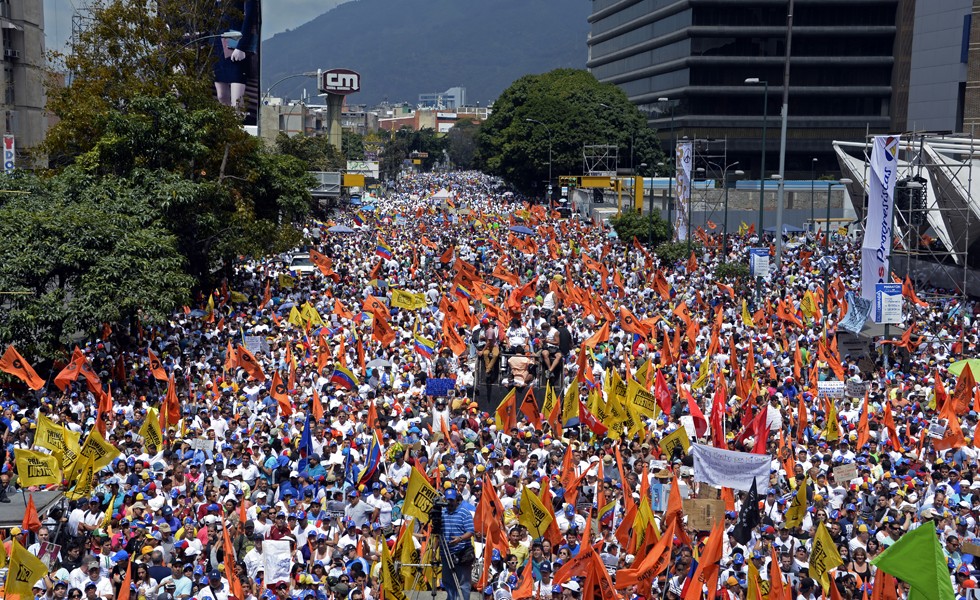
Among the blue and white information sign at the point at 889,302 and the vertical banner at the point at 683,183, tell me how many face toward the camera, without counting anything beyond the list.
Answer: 2

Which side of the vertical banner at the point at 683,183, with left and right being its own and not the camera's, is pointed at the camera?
front

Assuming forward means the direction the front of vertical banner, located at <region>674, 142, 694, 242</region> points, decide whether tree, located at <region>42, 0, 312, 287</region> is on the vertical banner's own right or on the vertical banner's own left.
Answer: on the vertical banner's own right

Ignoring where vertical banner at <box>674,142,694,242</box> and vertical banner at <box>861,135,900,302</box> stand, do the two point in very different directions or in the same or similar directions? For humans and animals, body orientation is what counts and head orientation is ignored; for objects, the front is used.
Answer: same or similar directions

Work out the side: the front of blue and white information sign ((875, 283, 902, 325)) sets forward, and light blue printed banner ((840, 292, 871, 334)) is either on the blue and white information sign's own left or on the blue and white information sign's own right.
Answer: on the blue and white information sign's own right

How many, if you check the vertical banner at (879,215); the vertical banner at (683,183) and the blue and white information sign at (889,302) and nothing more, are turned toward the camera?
3

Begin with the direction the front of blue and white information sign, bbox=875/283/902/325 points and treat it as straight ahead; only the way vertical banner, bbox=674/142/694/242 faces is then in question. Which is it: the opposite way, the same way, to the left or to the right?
the same way

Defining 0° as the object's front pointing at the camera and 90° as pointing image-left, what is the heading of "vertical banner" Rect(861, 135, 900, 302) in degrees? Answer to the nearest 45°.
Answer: approximately 0°

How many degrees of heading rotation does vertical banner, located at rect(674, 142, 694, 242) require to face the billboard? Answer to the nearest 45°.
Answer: approximately 90° to its right

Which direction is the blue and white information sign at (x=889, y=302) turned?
toward the camera
